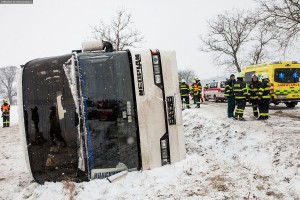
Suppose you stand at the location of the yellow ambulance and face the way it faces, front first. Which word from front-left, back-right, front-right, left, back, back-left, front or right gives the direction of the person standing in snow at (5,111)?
front-left

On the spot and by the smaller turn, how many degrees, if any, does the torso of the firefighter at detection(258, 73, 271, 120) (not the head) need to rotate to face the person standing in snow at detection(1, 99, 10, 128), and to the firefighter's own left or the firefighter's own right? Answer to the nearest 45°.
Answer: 0° — they already face them

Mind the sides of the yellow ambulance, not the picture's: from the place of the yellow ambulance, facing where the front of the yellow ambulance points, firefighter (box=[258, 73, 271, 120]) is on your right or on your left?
on your left

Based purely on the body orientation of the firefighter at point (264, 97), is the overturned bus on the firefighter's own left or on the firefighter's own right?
on the firefighter's own left

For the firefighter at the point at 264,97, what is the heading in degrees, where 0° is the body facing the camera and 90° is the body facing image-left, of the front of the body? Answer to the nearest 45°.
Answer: approximately 90°

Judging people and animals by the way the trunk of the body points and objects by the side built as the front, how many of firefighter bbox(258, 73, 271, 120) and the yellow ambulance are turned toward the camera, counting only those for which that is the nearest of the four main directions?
0

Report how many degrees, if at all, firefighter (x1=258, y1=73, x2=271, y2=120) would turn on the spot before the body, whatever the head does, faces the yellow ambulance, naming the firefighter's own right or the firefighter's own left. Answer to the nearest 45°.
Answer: approximately 90° to the firefighter's own right
